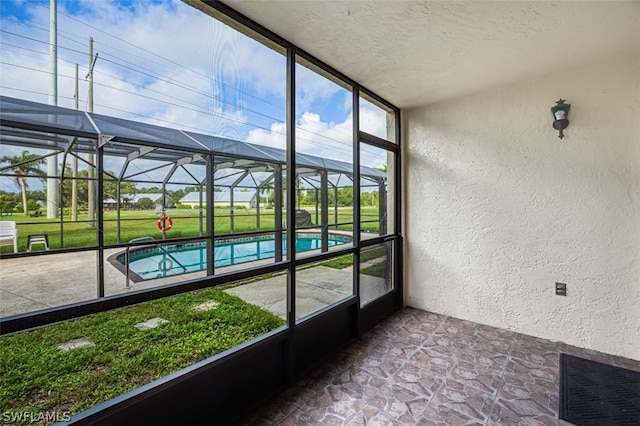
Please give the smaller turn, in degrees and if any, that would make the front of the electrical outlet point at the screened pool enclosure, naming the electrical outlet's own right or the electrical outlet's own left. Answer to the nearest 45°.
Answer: approximately 45° to the electrical outlet's own right

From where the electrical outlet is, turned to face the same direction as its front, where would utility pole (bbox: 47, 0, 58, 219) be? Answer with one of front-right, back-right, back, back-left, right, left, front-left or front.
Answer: front-right

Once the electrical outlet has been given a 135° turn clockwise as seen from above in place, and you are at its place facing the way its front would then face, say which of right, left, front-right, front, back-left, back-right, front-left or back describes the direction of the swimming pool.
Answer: front-left

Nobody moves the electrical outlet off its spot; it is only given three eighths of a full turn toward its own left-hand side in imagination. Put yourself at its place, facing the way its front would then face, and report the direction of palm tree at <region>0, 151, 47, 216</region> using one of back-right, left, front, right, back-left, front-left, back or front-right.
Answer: back

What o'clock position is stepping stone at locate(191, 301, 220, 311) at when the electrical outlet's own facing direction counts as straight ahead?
The stepping stone is roughly at 2 o'clock from the electrical outlet.

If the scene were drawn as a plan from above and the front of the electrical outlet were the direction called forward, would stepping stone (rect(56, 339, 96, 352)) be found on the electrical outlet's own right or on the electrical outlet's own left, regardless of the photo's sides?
on the electrical outlet's own right

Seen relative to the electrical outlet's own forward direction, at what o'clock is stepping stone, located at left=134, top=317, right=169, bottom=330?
The stepping stone is roughly at 2 o'clock from the electrical outlet.
